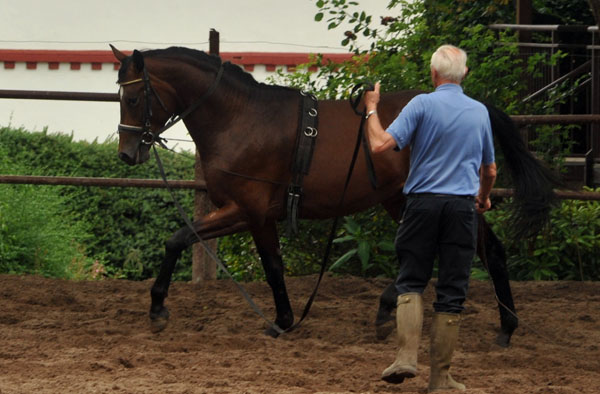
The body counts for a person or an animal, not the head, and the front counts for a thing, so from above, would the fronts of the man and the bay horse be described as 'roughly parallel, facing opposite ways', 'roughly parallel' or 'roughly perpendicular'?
roughly perpendicular

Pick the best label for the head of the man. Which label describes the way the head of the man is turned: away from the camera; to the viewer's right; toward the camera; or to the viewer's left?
away from the camera

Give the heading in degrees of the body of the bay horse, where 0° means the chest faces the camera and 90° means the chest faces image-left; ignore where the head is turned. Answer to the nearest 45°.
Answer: approximately 90°

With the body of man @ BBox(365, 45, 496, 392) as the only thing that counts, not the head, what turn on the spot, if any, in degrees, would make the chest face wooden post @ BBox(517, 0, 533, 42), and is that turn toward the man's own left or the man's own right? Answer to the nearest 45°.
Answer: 0° — they already face it

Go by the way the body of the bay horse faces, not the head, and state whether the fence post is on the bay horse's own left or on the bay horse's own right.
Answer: on the bay horse's own right

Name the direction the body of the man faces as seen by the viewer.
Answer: away from the camera

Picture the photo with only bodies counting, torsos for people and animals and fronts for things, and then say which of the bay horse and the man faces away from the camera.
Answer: the man

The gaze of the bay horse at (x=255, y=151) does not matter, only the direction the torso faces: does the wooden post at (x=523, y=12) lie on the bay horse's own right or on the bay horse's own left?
on the bay horse's own right
